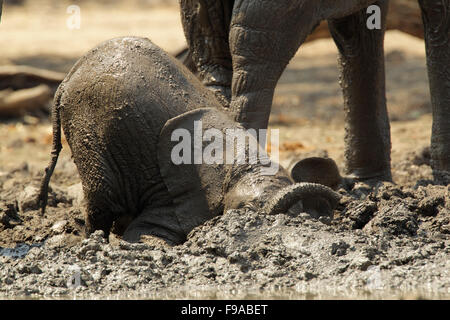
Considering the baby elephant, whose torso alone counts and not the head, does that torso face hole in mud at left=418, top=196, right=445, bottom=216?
yes

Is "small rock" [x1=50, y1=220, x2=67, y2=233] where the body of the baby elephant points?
no

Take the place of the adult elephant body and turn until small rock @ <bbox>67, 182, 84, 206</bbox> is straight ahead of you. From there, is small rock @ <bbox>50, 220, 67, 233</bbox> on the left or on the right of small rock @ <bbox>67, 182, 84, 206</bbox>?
left

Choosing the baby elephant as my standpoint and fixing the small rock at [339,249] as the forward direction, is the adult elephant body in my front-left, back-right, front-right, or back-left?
front-left

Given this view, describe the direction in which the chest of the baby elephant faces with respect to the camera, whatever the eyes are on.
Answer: to the viewer's right

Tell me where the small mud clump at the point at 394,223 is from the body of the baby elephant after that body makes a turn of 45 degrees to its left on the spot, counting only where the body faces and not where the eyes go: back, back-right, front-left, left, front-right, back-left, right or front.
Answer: front-right

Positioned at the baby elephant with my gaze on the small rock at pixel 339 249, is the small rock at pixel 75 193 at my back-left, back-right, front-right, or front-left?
back-left

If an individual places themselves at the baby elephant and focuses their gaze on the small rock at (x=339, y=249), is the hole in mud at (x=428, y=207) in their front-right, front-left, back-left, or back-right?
front-left
